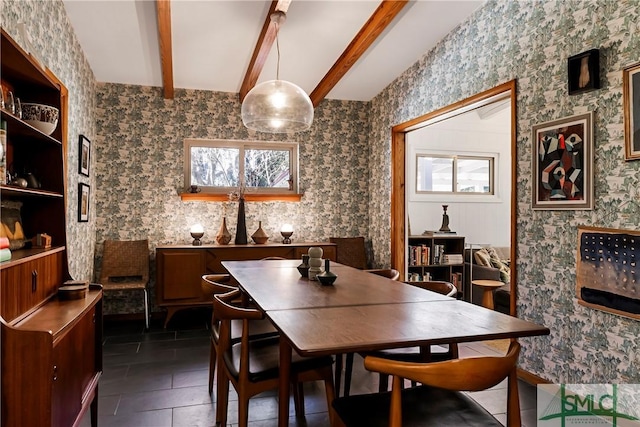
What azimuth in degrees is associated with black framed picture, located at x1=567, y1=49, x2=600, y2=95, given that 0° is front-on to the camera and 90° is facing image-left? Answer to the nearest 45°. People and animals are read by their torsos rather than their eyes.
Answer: approximately 45°

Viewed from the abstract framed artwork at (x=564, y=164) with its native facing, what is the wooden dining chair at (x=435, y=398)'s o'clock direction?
The wooden dining chair is roughly at 11 o'clock from the abstract framed artwork.

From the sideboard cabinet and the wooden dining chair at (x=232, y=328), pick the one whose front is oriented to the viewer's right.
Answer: the wooden dining chair

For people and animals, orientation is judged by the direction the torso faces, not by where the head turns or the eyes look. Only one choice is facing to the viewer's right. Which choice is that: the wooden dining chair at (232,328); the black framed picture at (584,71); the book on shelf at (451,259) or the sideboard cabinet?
the wooden dining chair

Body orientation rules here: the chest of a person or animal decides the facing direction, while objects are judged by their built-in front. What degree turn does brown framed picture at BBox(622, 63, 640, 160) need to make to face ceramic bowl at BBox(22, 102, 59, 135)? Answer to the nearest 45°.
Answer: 0° — it already faces it

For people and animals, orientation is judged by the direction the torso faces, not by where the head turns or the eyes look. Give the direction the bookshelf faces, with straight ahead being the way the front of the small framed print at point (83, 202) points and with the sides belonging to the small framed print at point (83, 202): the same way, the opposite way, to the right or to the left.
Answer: to the right

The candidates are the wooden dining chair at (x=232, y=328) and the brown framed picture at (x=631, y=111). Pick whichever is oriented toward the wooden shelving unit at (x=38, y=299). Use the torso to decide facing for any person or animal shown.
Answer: the brown framed picture

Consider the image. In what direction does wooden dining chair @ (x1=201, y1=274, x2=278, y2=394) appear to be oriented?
to the viewer's right

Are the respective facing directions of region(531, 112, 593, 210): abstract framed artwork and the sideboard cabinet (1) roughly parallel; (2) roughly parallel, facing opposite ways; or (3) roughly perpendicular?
roughly perpendicular
